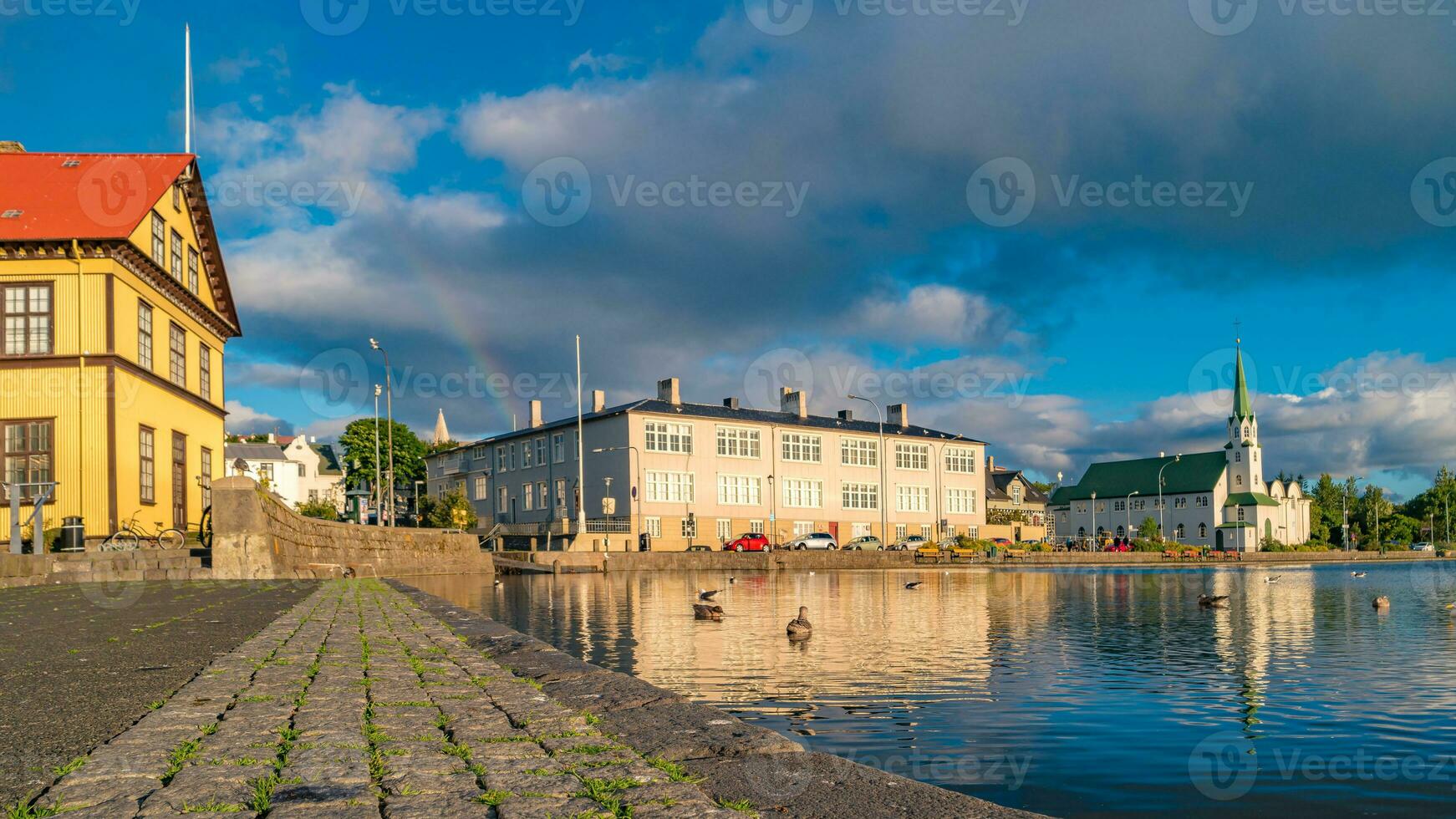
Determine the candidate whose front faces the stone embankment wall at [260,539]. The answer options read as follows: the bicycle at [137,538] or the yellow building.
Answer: the yellow building

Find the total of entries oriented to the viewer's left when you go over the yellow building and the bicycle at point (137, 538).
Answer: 1

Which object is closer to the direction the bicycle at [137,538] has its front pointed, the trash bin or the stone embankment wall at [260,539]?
the trash bin

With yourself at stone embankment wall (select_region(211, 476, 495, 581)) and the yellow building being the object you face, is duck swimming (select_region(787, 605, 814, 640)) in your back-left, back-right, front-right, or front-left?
back-left

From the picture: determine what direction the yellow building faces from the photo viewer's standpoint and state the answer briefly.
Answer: facing the viewer and to the right of the viewer

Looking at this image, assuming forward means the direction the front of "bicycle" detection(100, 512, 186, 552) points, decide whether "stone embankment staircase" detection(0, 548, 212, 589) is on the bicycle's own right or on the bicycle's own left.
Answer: on the bicycle's own left

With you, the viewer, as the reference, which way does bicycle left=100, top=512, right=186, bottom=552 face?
facing to the left of the viewer
